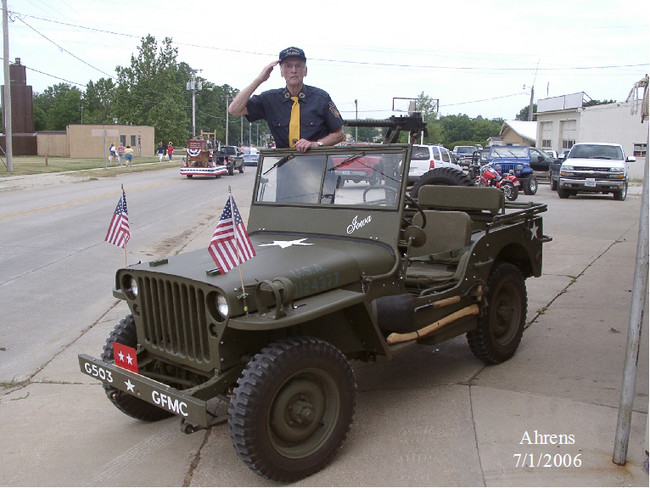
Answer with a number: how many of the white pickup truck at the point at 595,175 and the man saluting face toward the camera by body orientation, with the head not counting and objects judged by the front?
2

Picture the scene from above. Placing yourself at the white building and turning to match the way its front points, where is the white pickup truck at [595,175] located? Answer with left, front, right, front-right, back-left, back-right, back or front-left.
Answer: front-left

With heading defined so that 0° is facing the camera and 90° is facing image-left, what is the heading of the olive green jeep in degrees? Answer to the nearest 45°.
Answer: approximately 45°

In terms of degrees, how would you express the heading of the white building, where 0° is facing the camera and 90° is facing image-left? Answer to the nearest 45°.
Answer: approximately 45°

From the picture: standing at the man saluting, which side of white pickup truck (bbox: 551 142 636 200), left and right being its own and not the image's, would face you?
front

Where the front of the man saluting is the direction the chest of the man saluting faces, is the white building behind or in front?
behind

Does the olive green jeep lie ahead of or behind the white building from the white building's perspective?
ahead

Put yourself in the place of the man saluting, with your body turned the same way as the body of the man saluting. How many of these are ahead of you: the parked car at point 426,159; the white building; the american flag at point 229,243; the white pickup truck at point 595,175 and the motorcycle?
1

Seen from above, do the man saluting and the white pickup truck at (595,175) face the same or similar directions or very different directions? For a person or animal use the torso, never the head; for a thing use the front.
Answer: same or similar directions

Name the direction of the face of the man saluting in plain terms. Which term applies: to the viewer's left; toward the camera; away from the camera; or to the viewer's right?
toward the camera

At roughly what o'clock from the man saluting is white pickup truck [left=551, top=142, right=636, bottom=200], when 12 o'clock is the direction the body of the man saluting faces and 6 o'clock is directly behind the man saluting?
The white pickup truck is roughly at 7 o'clock from the man saluting.

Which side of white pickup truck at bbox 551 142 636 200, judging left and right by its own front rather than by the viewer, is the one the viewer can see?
front

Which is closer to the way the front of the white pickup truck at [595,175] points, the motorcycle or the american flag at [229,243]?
the american flag

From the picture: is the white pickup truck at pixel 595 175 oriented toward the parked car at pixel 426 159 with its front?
no

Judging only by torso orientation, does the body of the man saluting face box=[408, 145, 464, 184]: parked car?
no
